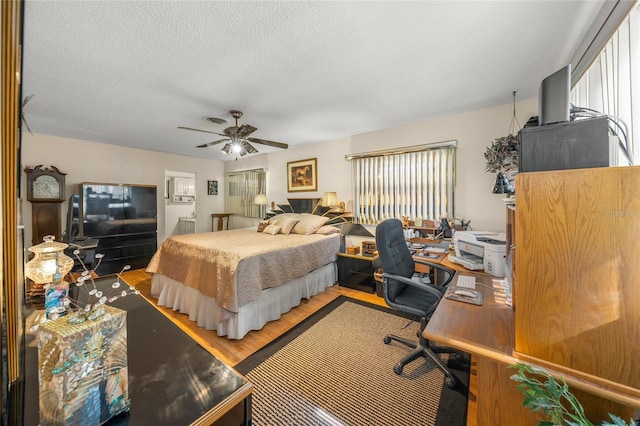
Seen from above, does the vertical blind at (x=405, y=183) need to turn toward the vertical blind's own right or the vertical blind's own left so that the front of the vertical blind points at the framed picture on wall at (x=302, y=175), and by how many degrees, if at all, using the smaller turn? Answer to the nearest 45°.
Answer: approximately 45° to the vertical blind's own right

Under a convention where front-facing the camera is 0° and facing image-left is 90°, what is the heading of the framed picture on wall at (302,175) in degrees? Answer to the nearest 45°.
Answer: approximately 45°

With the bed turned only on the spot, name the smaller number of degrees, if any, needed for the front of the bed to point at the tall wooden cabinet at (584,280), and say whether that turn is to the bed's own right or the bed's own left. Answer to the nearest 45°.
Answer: approximately 90° to the bed's own left

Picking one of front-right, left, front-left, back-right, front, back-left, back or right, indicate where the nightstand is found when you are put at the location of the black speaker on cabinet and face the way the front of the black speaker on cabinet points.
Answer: front-right

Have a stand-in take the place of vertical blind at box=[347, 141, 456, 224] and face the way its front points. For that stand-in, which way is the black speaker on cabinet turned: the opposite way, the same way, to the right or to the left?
to the right

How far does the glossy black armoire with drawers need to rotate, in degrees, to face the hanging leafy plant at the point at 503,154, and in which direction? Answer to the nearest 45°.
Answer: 0° — it already faces it

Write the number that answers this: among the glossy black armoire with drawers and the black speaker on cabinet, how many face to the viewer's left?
1

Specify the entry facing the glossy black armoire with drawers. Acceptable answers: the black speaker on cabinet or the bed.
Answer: the black speaker on cabinet

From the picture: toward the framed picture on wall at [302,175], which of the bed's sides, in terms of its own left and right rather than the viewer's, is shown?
back

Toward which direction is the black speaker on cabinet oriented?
to the viewer's left

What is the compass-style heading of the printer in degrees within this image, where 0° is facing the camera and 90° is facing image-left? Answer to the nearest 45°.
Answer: approximately 45°

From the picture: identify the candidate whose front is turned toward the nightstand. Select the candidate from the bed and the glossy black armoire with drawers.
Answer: the glossy black armoire with drawers

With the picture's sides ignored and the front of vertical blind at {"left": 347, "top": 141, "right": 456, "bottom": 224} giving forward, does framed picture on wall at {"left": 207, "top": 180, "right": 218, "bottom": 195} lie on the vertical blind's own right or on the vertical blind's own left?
on the vertical blind's own right

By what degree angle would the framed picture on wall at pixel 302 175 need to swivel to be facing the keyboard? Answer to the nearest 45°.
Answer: approximately 45° to its left
